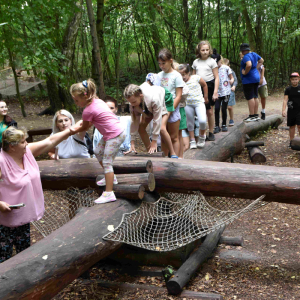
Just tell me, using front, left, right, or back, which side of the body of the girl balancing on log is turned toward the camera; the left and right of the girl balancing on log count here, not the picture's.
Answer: left

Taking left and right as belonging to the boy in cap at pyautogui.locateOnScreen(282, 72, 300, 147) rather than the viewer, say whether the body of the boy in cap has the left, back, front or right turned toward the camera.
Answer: front

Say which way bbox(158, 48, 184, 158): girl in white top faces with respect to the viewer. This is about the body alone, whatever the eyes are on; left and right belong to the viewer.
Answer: facing the viewer and to the left of the viewer

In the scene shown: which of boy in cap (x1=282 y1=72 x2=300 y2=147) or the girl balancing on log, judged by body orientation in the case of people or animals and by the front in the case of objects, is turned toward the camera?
the boy in cap

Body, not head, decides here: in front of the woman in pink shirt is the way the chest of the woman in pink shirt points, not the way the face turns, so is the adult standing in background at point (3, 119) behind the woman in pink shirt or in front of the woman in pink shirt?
behind

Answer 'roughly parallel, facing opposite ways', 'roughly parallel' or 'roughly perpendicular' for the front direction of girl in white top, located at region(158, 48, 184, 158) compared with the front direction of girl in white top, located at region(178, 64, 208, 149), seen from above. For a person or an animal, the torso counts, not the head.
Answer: roughly parallel

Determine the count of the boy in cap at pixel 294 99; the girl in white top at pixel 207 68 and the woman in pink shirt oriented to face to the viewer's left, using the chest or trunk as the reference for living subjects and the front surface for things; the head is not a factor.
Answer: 0

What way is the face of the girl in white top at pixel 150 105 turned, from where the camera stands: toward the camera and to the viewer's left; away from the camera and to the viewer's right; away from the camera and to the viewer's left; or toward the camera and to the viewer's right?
toward the camera and to the viewer's left

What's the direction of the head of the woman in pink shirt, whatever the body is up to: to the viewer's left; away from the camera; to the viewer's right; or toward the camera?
to the viewer's right

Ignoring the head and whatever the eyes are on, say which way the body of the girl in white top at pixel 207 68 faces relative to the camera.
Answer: toward the camera

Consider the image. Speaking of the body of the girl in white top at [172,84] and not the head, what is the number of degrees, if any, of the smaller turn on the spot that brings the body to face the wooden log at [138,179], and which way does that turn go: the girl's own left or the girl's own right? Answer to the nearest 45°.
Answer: approximately 45° to the girl's own left
